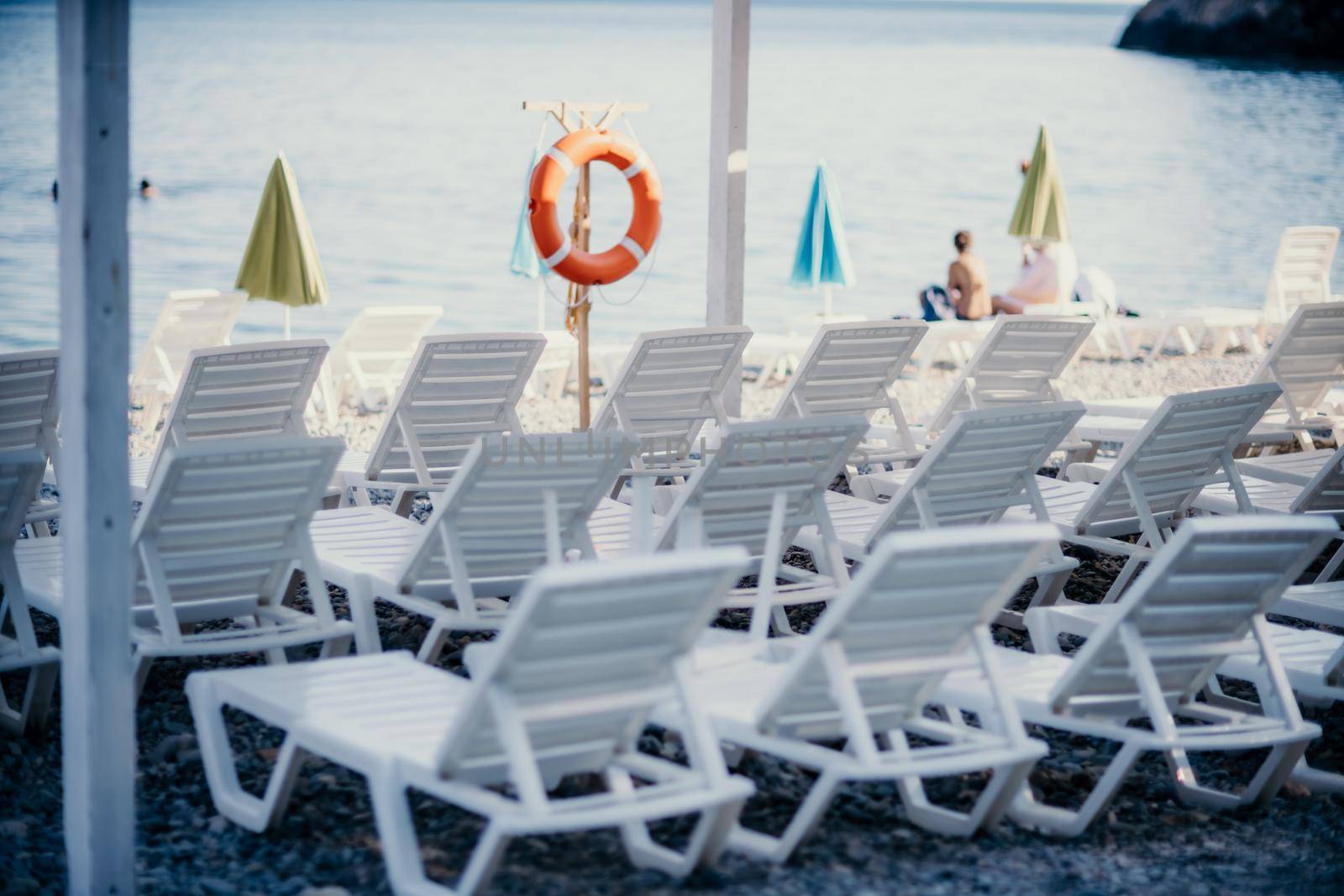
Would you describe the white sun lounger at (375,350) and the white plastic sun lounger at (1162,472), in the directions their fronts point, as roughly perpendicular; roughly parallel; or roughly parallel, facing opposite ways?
roughly parallel

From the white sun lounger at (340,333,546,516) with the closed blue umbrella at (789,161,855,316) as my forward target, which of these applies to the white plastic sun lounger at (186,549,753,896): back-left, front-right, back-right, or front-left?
back-right

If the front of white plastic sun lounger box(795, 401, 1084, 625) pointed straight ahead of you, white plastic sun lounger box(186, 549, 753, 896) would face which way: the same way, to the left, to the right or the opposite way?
the same way

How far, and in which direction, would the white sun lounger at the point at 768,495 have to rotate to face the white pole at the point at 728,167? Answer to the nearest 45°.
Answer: approximately 45° to its right

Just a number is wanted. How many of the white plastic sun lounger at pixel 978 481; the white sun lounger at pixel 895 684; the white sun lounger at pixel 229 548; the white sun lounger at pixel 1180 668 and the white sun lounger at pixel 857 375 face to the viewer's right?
0

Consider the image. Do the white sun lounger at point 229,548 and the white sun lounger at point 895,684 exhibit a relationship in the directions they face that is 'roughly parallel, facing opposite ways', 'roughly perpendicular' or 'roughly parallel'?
roughly parallel

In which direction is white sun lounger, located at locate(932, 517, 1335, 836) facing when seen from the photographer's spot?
facing away from the viewer and to the left of the viewer

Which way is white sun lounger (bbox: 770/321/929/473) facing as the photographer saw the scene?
facing away from the viewer and to the left of the viewer

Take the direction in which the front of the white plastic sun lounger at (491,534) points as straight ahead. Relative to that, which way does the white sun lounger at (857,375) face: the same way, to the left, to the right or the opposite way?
the same way

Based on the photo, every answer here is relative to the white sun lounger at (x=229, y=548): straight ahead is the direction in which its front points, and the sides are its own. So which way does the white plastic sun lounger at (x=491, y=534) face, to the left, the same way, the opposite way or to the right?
the same way

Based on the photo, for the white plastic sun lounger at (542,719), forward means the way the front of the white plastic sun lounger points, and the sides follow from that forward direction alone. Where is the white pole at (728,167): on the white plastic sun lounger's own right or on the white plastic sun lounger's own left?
on the white plastic sun lounger's own right

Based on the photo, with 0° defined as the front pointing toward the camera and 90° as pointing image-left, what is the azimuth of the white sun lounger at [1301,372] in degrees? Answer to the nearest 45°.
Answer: approximately 135°

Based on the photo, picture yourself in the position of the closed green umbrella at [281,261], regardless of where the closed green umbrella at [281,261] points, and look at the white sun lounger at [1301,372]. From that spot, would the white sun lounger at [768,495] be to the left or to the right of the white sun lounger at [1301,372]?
right

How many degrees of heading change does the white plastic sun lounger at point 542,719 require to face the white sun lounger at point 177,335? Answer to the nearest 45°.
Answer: approximately 45° to its right

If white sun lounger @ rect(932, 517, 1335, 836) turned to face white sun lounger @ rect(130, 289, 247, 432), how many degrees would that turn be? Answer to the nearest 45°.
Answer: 0° — it already faces it

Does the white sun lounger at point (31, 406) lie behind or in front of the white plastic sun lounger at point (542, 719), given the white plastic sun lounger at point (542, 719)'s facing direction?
in front

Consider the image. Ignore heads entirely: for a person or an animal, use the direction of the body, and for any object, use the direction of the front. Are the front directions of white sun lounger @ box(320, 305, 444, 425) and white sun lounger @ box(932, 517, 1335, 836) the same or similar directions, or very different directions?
same or similar directions
